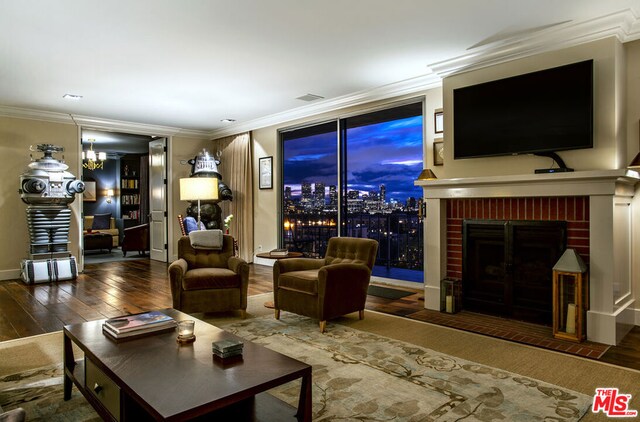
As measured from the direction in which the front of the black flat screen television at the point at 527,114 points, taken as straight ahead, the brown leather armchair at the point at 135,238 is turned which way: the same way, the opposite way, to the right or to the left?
the same way

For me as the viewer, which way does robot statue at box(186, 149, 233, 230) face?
facing the viewer

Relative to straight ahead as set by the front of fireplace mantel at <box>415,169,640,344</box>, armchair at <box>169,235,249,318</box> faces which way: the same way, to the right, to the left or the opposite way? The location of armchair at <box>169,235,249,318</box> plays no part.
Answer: to the left

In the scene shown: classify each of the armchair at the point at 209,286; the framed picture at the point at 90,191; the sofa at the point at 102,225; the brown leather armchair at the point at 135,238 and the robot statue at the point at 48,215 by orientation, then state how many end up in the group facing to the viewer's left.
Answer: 1

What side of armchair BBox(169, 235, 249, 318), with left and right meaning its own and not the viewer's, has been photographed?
front

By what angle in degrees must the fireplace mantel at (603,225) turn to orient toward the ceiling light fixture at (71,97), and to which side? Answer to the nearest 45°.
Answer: approximately 45° to its right

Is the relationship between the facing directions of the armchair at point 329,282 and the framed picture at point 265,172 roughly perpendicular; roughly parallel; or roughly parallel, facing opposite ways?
roughly parallel

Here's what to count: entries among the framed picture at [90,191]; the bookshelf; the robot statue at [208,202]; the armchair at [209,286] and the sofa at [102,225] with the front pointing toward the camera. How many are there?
5

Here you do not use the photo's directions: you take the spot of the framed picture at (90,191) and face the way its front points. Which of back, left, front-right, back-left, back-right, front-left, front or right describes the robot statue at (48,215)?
front

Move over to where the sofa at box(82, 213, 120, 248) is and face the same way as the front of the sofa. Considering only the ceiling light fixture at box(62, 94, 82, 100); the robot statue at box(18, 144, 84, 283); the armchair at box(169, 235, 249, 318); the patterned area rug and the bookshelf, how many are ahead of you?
4

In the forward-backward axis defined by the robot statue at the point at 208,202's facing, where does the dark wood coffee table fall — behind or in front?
in front

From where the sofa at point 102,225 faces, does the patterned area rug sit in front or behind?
in front

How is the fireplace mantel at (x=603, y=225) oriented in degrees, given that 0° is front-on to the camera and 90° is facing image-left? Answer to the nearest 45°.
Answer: approximately 45°

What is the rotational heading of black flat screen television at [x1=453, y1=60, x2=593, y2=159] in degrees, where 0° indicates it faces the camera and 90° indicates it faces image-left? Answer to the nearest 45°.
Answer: approximately 45°

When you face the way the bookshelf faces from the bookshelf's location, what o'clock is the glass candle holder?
The glass candle holder is roughly at 12 o'clock from the bookshelf.

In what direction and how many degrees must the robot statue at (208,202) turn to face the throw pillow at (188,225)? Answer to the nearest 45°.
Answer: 0° — it already faces it

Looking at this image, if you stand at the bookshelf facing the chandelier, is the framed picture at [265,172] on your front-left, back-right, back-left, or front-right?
front-left

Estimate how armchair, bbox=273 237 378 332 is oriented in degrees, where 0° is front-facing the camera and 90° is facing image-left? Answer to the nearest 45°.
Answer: approximately 45°

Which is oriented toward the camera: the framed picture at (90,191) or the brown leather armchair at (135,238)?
the framed picture

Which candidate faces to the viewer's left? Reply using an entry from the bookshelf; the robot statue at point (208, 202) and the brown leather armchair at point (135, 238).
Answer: the brown leather armchair

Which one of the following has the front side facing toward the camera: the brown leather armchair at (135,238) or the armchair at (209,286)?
the armchair
